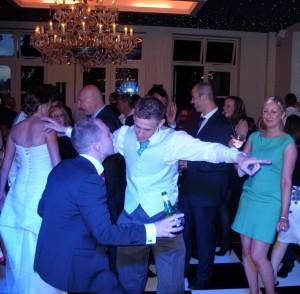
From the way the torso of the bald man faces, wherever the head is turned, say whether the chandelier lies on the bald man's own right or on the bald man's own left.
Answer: on the bald man's own right

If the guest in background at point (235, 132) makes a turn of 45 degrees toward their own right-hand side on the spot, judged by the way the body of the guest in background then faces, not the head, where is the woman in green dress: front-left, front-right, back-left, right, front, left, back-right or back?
back-left

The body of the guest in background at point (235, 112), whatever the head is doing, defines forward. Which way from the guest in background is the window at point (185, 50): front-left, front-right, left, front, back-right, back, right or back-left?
right

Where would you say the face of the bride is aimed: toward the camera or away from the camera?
away from the camera
